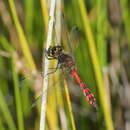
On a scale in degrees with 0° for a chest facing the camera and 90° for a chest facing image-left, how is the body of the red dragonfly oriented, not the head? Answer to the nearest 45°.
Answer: approximately 90°

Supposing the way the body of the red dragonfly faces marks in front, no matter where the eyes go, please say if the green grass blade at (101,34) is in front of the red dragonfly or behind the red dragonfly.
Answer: behind
